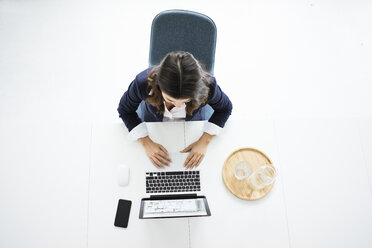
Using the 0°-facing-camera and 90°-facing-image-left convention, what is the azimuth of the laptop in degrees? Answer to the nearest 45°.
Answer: approximately 180°

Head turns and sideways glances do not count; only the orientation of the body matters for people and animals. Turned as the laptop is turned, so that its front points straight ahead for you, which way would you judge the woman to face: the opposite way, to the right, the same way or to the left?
the opposite way

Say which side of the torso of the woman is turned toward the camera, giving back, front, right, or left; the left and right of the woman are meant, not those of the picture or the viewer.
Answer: front

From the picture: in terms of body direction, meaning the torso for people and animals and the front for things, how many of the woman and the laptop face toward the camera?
1
